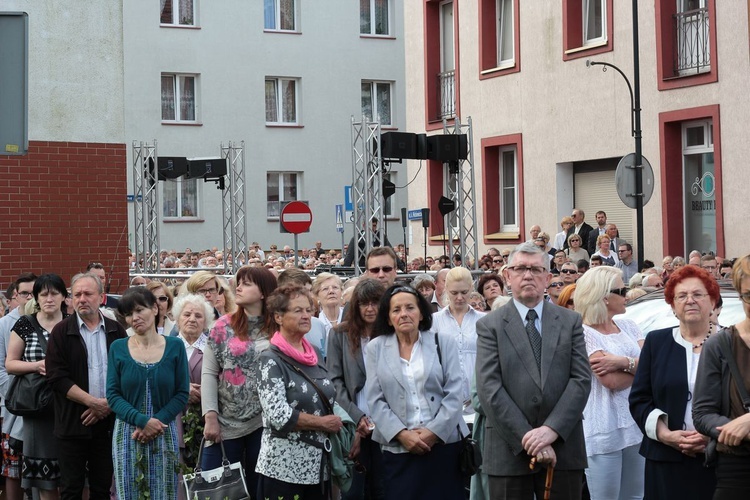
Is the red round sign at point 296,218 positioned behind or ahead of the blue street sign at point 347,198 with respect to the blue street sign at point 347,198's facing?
ahead

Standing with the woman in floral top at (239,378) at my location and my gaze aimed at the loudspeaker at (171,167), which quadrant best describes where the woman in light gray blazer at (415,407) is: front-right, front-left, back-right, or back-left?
back-right

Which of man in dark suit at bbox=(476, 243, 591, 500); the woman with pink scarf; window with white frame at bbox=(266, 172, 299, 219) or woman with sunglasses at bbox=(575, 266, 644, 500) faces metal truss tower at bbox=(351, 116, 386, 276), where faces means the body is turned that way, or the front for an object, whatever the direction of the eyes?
the window with white frame

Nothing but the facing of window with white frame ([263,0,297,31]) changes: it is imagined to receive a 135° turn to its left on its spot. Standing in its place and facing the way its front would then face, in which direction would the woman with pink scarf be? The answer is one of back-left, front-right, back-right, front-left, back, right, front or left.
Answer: back-right

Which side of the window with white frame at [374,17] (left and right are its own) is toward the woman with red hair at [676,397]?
front

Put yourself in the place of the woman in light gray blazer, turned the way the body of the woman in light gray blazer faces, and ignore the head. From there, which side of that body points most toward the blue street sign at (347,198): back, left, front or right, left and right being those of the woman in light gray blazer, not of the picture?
back

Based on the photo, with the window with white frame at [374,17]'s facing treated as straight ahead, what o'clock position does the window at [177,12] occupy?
The window is roughly at 2 o'clock from the window with white frame.

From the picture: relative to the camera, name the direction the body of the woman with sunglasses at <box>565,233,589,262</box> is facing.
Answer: toward the camera

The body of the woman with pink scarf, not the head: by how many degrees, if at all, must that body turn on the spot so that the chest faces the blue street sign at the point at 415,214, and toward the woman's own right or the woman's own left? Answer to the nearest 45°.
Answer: approximately 135° to the woman's own left

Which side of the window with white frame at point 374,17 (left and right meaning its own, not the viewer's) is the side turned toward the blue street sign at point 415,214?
front

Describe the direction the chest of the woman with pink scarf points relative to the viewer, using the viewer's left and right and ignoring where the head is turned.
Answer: facing the viewer and to the right of the viewer

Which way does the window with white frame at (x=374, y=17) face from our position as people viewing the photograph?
facing the viewer

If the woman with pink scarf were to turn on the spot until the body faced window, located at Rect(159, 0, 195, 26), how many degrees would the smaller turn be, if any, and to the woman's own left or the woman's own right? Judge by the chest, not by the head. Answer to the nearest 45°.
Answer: approximately 135° to the woman's own left

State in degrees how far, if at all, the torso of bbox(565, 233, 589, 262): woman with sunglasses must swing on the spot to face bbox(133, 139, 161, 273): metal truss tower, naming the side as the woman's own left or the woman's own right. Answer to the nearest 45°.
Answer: approximately 90° to the woman's own right
